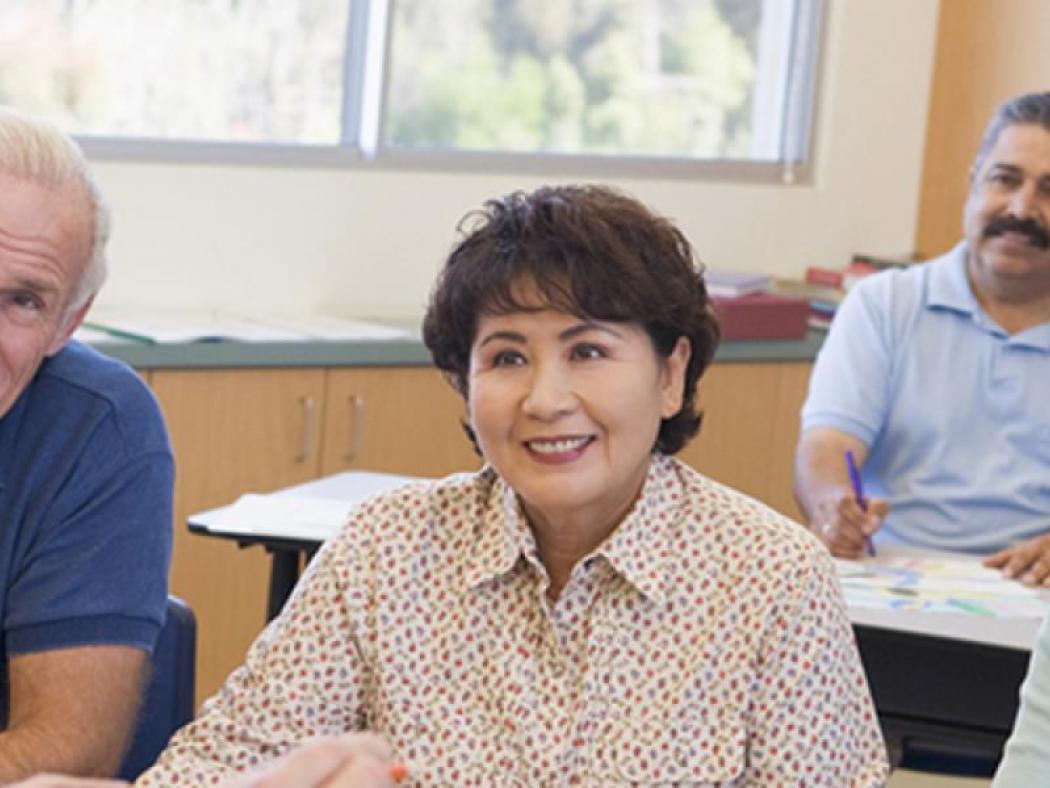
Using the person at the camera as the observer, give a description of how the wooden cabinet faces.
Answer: facing the viewer

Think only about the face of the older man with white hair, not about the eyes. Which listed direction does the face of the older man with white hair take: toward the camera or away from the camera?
toward the camera

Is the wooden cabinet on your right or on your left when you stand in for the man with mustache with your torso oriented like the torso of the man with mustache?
on your right

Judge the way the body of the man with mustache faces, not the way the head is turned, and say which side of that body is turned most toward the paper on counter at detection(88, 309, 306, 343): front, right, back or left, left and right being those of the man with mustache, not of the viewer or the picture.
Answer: right

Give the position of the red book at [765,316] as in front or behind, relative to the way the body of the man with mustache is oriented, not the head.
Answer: behind

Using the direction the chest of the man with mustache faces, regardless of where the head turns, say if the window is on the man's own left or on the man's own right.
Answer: on the man's own right

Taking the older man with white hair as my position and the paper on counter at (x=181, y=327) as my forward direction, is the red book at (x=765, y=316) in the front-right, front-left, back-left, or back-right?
front-right

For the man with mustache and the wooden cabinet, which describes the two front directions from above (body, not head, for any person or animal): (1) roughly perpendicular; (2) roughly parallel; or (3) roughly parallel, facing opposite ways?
roughly parallel

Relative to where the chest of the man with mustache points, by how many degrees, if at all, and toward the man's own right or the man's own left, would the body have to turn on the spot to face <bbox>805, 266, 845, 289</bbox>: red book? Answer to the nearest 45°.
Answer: approximately 180°

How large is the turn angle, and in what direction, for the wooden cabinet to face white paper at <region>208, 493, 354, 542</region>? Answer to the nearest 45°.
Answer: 0° — it already faces it

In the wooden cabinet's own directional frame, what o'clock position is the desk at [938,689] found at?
The desk is roughly at 11 o'clock from the wooden cabinet.
